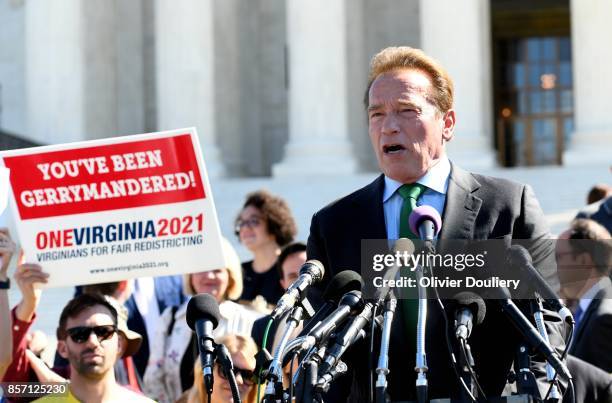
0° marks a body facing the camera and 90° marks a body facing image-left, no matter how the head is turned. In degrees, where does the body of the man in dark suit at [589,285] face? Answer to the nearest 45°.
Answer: approximately 90°

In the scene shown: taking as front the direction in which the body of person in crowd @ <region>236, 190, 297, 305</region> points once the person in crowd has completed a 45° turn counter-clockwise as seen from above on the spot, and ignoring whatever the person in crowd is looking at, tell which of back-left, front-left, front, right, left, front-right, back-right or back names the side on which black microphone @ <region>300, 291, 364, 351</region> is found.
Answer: front

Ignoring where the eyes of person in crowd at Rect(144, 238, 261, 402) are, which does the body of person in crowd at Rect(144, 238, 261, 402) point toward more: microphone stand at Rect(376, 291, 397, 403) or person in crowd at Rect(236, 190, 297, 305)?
the microphone stand

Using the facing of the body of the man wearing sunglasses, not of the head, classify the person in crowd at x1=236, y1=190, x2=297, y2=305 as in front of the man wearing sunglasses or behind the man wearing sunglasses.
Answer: behind

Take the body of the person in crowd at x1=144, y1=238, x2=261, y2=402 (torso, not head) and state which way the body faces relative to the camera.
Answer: toward the camera

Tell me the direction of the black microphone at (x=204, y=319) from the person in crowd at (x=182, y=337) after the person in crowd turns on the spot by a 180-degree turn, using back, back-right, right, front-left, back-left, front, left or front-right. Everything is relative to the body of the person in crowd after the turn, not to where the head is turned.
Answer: back

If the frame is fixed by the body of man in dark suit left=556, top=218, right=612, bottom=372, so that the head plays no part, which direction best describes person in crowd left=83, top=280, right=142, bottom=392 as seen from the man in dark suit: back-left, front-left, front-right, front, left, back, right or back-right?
front

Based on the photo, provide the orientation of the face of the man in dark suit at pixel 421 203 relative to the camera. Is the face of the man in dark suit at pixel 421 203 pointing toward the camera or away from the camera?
toward the camera

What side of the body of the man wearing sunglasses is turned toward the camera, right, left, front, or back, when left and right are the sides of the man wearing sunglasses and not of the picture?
front

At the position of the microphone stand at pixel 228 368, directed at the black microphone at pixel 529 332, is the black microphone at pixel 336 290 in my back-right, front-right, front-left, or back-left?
front-left

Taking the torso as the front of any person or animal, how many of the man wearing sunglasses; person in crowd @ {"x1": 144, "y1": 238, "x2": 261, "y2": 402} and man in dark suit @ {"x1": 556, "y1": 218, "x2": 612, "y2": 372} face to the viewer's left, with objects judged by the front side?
1

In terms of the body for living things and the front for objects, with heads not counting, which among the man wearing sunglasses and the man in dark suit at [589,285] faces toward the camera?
the man wearing sunglasses

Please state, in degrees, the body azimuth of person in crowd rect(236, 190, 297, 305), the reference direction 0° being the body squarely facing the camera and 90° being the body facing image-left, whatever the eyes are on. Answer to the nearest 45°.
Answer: approximately 45°

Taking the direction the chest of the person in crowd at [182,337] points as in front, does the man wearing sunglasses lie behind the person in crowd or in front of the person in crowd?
in front
